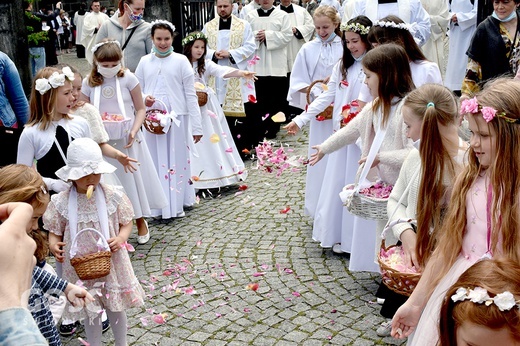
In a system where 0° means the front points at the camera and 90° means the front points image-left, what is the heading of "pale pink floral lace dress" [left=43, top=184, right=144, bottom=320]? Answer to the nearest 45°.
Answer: approximately 0°

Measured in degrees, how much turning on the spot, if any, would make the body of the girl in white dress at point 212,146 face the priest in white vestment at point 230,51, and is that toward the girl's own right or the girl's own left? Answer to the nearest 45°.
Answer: approximately 135° to the girl's own left

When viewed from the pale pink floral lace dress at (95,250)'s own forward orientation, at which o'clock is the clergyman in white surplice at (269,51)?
The clergyman in white surplice is roughly at 7 o'clock from the pale pink floral lace dress.

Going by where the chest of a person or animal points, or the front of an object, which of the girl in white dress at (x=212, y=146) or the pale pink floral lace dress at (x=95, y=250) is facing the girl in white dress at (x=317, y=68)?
the girl in white dress at (x=212, y=146)

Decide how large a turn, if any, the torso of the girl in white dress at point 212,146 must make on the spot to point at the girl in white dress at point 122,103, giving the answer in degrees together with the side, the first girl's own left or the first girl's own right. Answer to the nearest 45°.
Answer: approximately 90° to the first girl's own right

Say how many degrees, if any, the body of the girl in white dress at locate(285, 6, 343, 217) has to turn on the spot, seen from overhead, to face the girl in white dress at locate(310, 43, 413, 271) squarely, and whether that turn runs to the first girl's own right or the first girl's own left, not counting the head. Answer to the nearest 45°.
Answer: approximately 45° to the first girl's own left

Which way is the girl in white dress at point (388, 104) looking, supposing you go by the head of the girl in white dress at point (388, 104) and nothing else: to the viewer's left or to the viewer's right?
to the viewer's left

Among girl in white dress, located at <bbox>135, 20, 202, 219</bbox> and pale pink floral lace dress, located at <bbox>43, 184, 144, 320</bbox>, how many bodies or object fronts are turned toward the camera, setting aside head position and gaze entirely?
2

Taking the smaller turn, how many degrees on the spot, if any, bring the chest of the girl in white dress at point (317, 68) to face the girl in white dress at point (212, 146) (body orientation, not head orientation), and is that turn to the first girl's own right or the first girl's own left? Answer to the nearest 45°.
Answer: approximately 90° to the first girl's own right

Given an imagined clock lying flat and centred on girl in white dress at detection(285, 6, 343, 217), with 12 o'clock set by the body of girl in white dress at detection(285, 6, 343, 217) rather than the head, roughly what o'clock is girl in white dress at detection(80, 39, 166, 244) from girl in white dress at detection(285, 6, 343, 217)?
girl in white dress at detection(80, 39, 166, 244) is roughly at 1 o'clock from girl in white dress at detection(285, 6, 343, 217).

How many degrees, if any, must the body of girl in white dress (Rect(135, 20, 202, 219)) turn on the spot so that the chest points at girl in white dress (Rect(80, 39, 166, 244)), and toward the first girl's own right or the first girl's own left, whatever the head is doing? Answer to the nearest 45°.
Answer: approximately 45° to the first girl's own right

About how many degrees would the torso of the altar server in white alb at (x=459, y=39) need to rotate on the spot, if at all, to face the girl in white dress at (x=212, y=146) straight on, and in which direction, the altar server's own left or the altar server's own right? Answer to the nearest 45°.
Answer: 0° — they already face them

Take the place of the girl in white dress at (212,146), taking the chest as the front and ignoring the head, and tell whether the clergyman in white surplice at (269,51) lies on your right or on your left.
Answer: on your left
